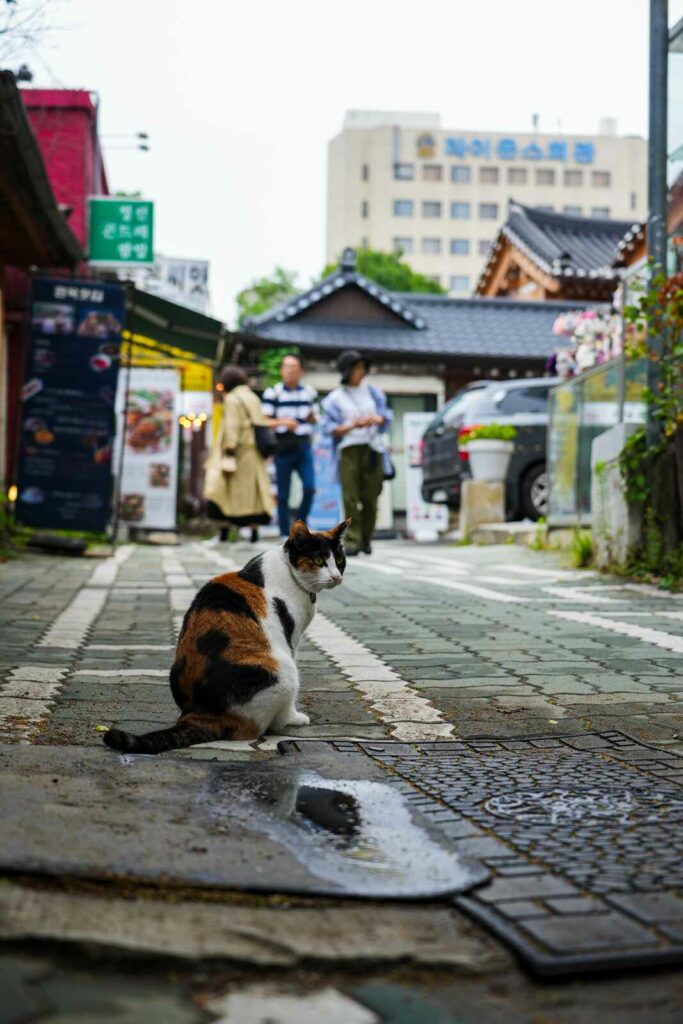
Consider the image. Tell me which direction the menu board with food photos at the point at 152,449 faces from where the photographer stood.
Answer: facing the viewer

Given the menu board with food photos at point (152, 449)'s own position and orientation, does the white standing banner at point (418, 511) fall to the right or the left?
on its left

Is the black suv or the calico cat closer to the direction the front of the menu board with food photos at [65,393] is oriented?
the calico cat

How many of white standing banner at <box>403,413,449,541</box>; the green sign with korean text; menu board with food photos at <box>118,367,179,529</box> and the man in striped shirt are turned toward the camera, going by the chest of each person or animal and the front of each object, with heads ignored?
4

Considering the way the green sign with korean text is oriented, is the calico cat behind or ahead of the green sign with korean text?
ahead

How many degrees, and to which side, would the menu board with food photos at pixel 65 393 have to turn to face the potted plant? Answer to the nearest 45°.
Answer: approximately 135° to its left

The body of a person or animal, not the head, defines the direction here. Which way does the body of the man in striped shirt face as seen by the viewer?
toward the camera

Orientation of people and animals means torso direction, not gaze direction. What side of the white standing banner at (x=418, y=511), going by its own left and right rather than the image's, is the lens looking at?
front
